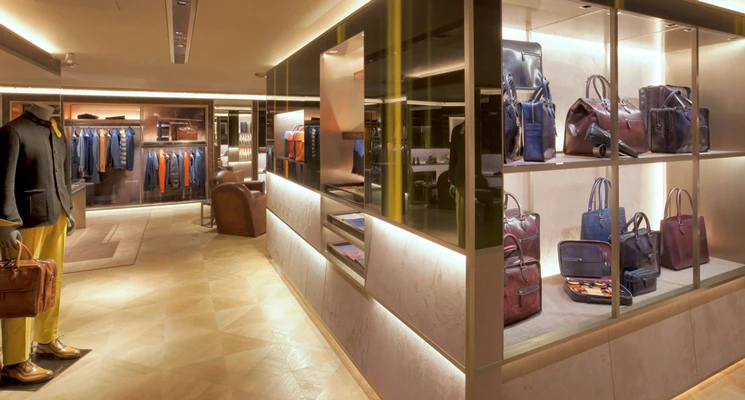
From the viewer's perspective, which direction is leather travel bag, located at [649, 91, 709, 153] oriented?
toward the camera

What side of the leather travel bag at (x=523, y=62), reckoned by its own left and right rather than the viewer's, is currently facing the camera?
front

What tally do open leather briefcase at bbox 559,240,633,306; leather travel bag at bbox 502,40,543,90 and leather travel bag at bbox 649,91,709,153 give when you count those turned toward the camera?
3

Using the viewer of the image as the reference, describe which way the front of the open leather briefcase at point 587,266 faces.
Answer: facing the viewer

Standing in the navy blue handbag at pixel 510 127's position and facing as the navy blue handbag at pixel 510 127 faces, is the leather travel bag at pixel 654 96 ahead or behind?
behind

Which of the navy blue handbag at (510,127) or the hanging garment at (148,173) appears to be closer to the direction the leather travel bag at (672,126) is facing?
the navy blue handbag
